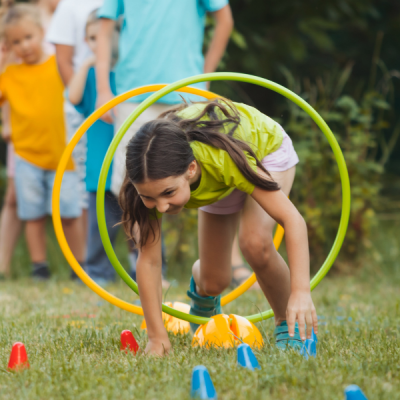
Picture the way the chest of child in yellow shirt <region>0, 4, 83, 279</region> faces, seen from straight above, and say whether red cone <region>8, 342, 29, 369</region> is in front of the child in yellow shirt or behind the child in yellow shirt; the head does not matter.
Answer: in front

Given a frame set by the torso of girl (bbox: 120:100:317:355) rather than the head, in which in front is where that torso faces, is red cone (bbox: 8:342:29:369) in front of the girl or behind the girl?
in front

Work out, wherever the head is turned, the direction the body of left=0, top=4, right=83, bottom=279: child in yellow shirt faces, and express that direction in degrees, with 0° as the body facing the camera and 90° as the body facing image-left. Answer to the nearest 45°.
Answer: approximately 0°

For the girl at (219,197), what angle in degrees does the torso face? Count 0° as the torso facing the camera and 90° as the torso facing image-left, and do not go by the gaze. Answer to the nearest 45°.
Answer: approximately 45°

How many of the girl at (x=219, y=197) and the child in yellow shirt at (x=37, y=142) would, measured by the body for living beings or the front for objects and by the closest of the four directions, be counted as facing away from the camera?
0

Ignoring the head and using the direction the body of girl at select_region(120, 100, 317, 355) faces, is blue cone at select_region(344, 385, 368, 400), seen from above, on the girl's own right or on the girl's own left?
on the girl's own left

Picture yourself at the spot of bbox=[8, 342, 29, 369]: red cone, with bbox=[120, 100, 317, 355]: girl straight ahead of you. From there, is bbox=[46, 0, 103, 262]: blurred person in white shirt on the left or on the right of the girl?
left

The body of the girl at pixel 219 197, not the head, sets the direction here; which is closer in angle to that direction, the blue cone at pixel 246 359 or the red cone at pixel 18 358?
the red cone
